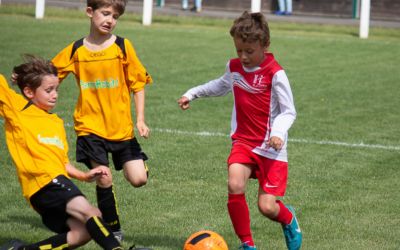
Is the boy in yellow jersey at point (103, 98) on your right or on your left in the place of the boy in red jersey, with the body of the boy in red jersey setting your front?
on your right

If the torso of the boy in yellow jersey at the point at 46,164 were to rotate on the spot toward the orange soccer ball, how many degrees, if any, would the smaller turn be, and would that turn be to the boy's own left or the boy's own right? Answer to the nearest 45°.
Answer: approximately 45° to the boy's own left

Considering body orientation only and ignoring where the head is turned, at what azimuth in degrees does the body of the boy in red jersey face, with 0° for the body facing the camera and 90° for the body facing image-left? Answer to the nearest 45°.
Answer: approximately 45°

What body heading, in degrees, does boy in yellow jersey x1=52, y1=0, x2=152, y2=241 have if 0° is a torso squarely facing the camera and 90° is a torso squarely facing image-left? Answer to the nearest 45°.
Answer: approximately 0°

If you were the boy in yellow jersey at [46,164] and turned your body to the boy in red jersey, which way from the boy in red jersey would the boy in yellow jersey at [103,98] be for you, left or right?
left

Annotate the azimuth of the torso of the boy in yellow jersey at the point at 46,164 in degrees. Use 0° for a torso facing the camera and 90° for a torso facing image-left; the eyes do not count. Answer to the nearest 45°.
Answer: approximately 315°

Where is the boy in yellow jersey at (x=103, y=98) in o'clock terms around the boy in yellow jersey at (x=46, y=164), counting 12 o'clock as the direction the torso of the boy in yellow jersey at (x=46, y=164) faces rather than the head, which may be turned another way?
the boy in yellow jersey at (x=103, y=98) is roughly at 8 o'clock from the boy in yellow jersey at (x=46, y=164).
